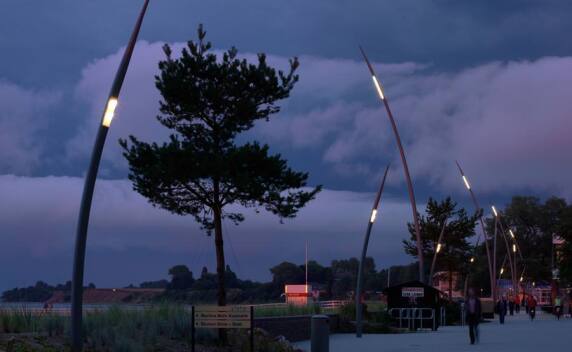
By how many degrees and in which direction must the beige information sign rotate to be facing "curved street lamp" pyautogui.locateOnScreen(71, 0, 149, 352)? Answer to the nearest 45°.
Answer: approximately 45° to its right

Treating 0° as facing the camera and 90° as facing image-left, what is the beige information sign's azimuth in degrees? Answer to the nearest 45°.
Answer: approximately 0°

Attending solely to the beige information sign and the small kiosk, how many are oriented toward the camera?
2

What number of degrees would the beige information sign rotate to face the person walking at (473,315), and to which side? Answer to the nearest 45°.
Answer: approximately 135° to its left

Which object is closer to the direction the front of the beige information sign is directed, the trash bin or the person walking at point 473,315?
the trash bin

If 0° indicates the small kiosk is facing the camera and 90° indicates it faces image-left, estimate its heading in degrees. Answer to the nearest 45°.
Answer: approximately 0°

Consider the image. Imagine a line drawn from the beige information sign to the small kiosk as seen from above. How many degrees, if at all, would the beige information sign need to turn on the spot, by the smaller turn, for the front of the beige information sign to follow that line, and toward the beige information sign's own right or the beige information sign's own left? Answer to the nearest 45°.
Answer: approximately 180°
